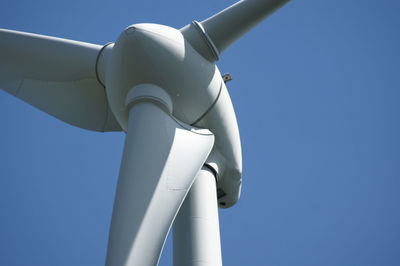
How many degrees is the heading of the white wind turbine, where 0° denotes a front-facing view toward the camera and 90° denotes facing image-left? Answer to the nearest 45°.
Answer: approximately 45°
